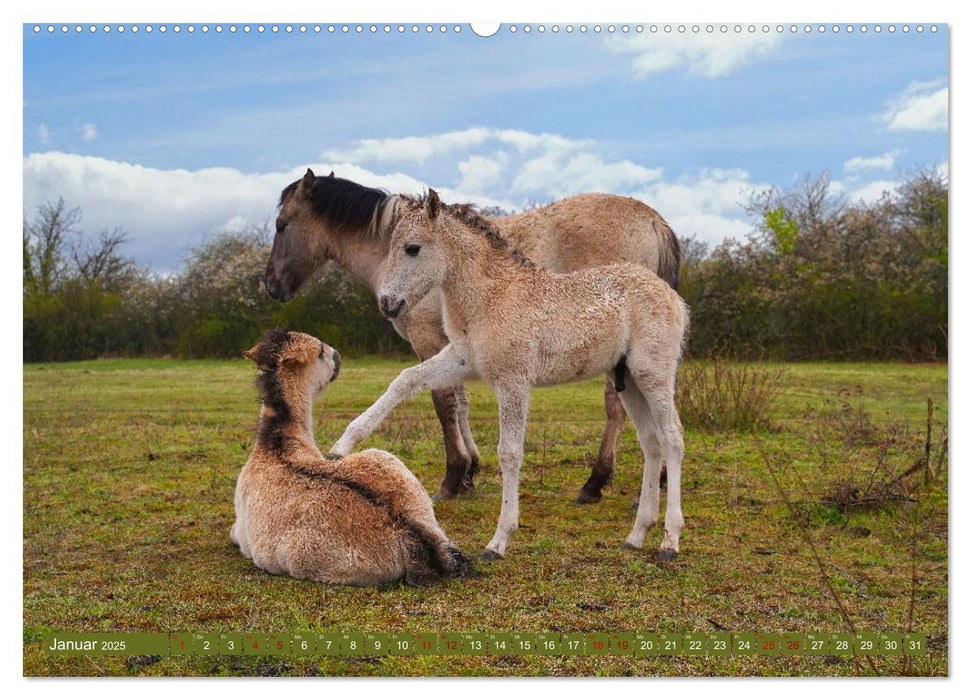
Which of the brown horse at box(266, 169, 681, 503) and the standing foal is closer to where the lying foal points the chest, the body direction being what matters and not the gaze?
the brown horse

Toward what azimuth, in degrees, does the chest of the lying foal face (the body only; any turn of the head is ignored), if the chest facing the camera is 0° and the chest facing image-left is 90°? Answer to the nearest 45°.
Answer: approximately 135°

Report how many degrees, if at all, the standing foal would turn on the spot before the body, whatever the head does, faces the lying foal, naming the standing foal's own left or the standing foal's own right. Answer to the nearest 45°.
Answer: approximately 45° to the standing foal's own left

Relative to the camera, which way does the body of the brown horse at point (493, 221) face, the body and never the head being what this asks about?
to the viewer's left

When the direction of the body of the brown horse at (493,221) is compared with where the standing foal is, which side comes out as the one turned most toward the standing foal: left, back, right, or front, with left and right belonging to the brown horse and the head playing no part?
left

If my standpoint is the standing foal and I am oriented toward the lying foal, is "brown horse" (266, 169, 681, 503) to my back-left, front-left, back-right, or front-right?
back-right

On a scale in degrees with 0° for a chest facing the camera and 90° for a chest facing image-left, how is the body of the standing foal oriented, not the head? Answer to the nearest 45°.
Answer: approximately 90°

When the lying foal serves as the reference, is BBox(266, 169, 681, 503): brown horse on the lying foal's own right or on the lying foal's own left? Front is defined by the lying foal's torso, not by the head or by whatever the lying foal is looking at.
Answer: on the lying foal's own right

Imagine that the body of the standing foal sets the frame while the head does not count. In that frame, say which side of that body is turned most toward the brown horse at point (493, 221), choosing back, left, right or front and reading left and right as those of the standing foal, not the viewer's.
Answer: right

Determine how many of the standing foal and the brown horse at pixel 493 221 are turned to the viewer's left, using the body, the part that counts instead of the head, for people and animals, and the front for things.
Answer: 2
